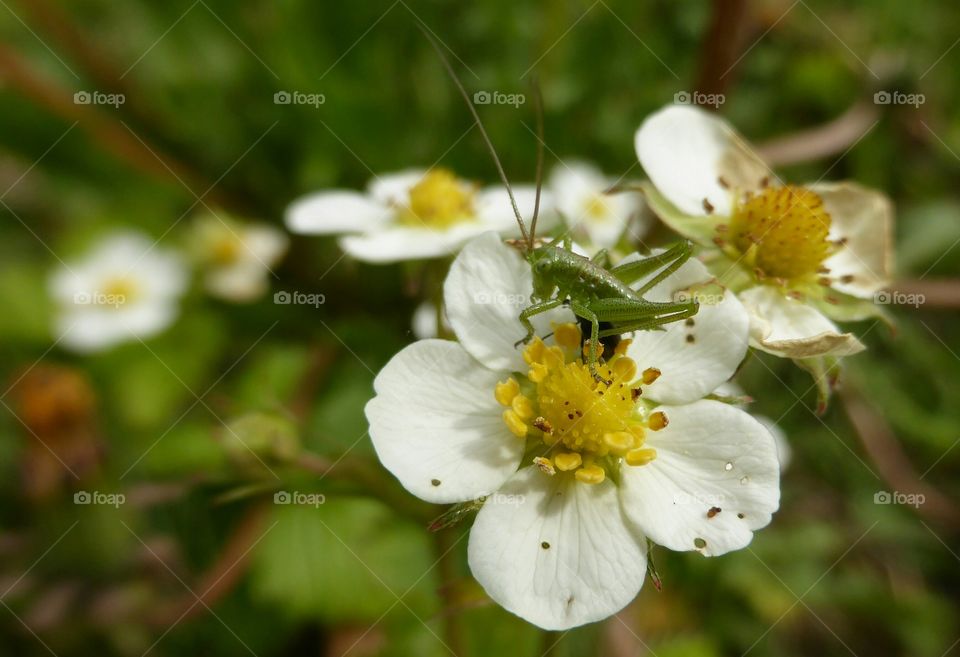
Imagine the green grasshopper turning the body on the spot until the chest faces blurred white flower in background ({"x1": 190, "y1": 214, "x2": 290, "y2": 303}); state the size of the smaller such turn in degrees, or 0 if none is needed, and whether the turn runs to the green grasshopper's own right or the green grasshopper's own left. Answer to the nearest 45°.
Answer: approximately 45° to the green grasshopper's own right

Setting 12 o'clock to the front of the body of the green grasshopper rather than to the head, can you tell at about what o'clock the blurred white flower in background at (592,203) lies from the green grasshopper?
The blurred white flower in background is roughly at 3 o'clock from the green grasshopper.

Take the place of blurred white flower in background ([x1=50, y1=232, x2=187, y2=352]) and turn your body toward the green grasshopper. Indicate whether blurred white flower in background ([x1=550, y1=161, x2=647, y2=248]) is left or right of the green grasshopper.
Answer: left

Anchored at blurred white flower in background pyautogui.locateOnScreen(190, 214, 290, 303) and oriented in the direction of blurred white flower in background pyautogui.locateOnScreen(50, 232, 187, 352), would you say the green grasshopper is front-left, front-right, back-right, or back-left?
back-left

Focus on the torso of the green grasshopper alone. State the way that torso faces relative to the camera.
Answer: to the viewer's left

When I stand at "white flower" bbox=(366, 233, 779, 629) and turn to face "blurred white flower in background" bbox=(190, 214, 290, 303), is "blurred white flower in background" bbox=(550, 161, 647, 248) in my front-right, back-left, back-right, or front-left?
front-right
